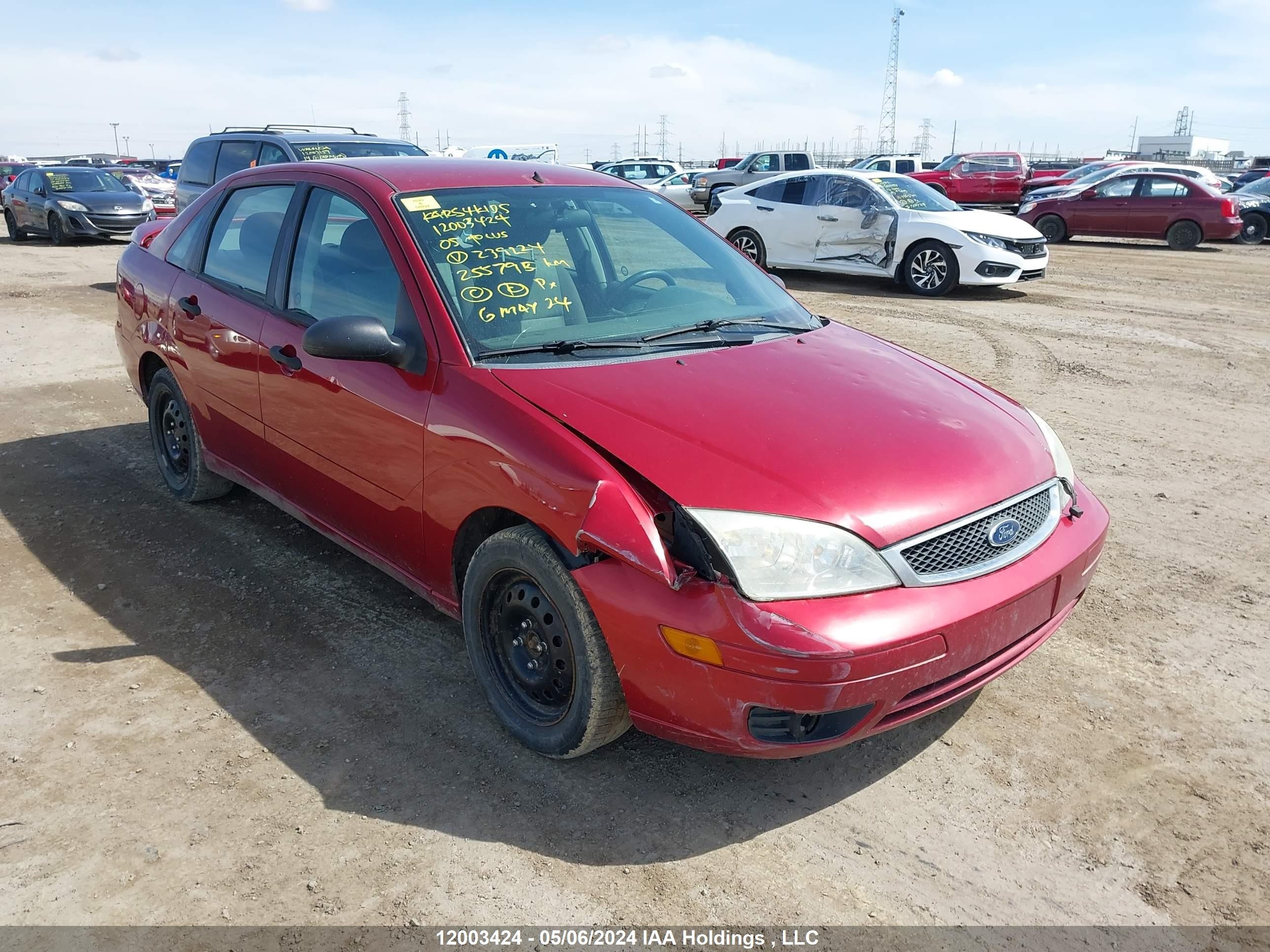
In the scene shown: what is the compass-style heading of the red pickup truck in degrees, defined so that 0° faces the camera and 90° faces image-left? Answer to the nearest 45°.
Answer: approximately 90°

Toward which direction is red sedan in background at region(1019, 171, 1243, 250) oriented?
to the viewer's left

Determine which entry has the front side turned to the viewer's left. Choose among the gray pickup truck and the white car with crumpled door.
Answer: the gray pickup truck

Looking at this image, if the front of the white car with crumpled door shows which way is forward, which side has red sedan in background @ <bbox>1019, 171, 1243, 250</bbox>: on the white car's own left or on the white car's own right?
on the white car's own left

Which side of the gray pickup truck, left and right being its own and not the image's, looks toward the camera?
left

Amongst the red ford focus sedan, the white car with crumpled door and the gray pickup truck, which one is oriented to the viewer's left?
the gray pickup truck

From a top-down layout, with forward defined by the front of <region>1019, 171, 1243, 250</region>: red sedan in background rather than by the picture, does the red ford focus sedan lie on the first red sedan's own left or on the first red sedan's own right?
on the first red sedan's own left

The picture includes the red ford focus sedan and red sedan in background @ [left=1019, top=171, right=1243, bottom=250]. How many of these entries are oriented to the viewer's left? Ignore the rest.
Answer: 1

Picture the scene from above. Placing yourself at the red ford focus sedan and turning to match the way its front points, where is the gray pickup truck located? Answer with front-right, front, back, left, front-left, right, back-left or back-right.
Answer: back-left

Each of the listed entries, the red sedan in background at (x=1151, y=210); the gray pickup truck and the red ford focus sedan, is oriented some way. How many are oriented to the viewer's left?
2
